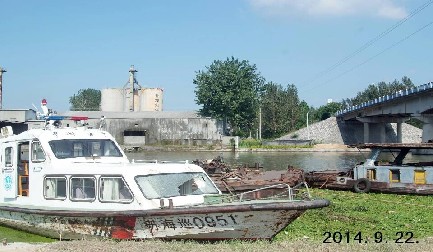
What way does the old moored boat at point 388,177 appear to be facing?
to the viewer's left
